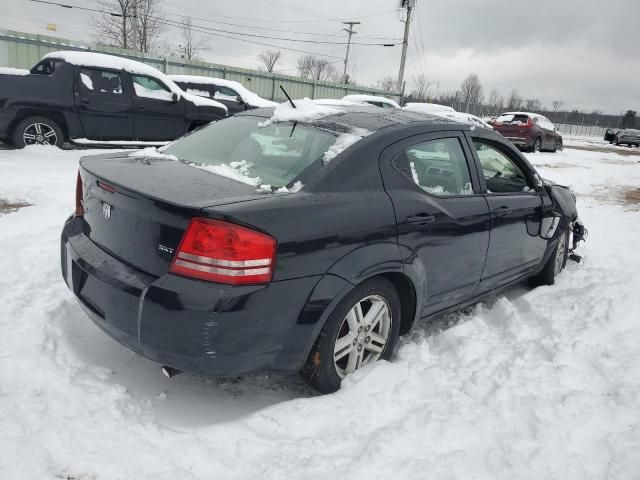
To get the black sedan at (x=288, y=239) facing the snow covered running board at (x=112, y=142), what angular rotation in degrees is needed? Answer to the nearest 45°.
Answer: approximately 90° to its left

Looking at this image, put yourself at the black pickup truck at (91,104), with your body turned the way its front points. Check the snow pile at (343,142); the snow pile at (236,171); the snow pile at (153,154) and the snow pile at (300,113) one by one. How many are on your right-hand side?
4

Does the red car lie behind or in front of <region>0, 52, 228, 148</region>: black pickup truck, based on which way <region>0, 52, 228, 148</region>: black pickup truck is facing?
in front

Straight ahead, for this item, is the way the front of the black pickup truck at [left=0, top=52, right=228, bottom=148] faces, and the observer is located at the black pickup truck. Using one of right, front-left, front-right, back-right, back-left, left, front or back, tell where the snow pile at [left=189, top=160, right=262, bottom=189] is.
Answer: right

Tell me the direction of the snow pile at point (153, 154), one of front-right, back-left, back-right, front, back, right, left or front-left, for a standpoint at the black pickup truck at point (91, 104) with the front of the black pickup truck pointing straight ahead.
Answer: right

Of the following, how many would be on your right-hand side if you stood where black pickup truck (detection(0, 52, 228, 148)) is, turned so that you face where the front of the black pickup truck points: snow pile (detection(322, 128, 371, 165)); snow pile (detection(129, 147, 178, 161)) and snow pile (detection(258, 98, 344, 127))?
3

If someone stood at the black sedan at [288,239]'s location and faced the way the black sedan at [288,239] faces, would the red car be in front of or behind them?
in front

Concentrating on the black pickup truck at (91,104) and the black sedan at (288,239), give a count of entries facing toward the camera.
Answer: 0

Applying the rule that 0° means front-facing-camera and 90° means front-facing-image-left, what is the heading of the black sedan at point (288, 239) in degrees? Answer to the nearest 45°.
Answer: approximately 225°

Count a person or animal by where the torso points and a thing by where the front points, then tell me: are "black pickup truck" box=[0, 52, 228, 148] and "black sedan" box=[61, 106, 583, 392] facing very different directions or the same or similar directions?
same or similar directions

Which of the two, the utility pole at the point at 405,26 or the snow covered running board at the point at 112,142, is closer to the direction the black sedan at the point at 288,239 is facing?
the utility pole

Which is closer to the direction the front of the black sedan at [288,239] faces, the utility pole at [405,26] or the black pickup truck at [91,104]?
the utility pole

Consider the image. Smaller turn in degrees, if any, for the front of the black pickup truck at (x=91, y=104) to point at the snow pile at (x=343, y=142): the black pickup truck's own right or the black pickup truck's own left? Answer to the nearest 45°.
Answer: approximately 90° to the black pickup truck's own right

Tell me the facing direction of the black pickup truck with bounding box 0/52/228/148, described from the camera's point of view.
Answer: facing to the right of the viewer
